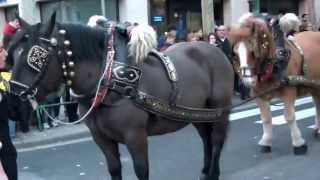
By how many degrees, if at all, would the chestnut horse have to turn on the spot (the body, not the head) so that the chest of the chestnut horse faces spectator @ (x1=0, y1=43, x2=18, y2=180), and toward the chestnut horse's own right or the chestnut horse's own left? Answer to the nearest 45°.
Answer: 0° — it already faces them

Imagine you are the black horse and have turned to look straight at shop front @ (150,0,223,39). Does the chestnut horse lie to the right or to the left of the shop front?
right

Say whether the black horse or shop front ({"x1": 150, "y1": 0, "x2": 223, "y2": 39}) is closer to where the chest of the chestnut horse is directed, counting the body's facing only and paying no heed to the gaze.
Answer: the black horse

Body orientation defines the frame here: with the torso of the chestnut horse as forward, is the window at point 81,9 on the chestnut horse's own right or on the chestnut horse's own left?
on the chestnut horse's own right

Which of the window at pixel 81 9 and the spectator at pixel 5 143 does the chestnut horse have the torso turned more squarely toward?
the spectator

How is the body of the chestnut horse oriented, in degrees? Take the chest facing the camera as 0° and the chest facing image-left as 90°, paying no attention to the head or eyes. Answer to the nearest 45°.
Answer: approximately 45°

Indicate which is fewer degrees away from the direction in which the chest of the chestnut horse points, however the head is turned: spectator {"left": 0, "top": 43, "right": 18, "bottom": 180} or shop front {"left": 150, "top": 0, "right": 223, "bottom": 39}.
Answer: the spectator

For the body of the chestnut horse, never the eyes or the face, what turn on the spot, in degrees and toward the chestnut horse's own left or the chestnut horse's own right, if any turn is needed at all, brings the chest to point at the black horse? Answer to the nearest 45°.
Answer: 0° — it already faces it
